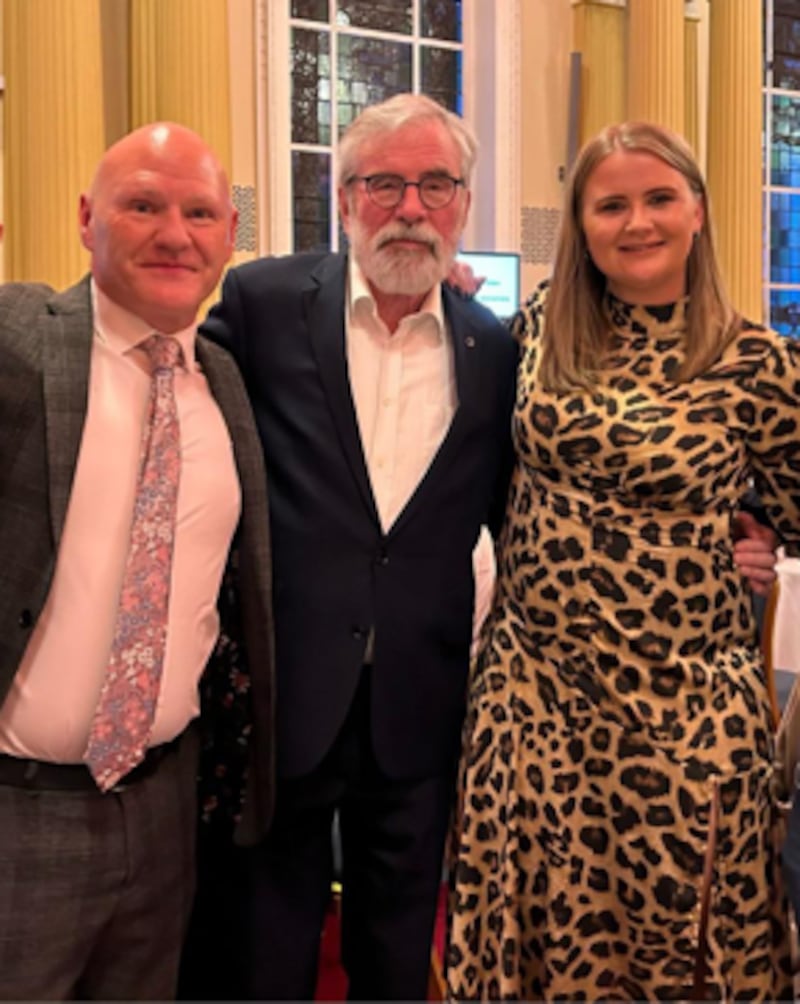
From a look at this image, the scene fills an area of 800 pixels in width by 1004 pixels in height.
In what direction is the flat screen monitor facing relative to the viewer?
toward the camera

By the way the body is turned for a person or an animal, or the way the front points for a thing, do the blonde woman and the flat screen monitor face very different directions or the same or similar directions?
same or similar directions

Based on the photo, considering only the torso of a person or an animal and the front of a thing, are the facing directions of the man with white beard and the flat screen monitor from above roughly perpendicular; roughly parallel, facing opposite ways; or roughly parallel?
roughly parallel

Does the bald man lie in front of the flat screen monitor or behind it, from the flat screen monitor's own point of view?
in front

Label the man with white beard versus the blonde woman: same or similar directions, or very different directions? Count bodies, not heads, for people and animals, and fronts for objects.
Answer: same or similar directions

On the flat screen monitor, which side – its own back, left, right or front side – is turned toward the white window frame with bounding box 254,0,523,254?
back

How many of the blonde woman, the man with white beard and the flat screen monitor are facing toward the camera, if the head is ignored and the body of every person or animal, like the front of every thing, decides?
3

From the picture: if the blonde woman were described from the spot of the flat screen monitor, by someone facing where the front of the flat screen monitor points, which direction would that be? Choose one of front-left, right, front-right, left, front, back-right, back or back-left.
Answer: front

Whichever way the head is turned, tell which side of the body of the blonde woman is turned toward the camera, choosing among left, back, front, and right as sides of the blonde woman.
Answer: front

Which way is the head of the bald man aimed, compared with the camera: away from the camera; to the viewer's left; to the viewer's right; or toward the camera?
toward the camera

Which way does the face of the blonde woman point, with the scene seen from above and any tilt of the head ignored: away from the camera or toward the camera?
toward the camera
